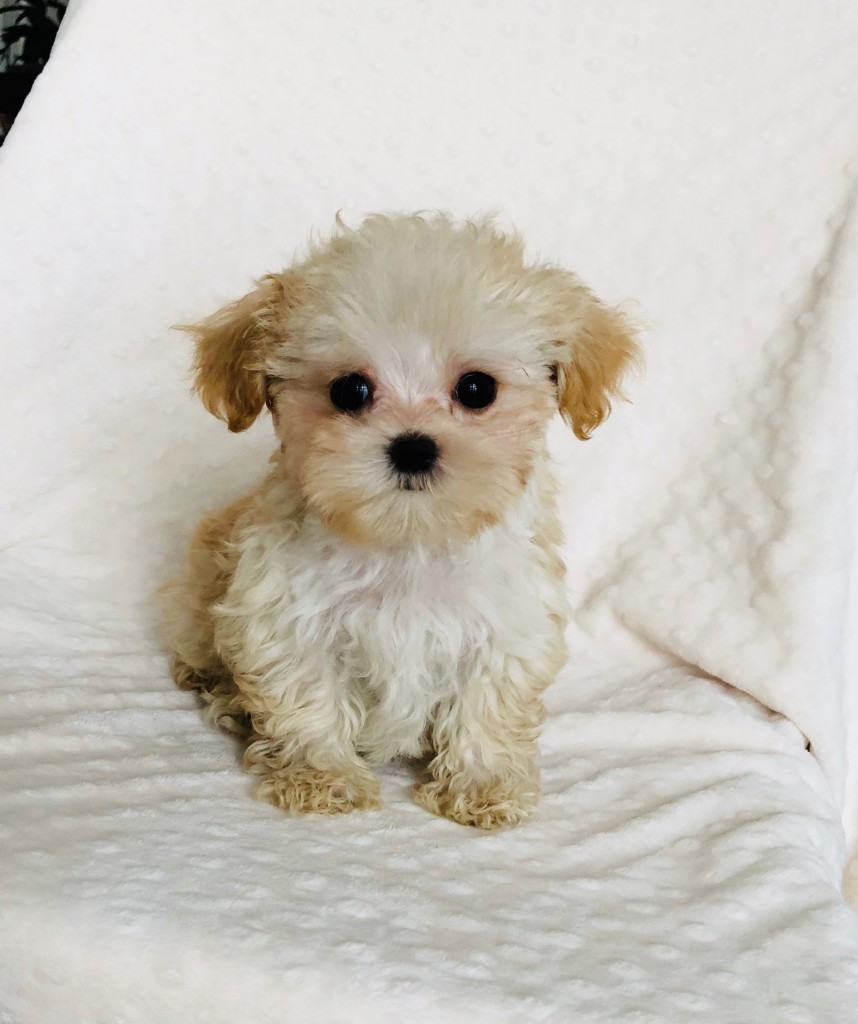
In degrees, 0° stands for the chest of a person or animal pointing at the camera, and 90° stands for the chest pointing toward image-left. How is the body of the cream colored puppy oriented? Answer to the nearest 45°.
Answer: approximately 0°

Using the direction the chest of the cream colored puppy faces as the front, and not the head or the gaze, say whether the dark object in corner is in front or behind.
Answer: behind
